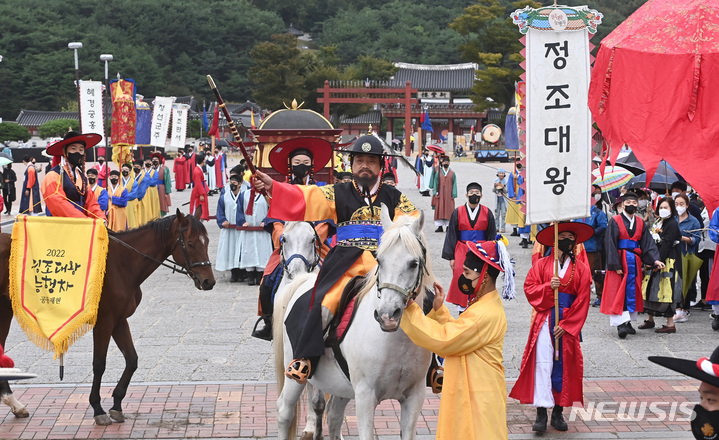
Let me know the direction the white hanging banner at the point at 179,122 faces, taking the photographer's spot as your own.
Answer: facing the viewer

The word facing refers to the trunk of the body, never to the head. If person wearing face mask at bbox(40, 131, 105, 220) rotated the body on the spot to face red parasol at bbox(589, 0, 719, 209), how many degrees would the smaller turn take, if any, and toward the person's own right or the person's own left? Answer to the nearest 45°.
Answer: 0° — they already face it

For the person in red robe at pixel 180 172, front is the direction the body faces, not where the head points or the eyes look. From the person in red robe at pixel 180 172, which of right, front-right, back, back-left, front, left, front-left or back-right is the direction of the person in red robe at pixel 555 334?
front

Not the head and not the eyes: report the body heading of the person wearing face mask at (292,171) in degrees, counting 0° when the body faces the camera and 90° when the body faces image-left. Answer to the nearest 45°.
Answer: approximately 0°

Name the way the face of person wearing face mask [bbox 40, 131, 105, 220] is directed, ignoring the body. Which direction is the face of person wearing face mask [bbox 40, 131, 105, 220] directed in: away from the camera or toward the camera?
toward the camera

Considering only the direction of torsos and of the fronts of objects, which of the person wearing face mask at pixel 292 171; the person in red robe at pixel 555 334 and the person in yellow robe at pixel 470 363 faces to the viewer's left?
the person in yellow robe

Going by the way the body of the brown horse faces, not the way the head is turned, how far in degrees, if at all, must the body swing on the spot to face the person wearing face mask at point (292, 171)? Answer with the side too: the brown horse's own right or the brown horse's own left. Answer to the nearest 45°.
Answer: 0° — it already faces them

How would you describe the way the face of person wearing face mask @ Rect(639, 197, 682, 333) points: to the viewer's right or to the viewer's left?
to the viewer's left

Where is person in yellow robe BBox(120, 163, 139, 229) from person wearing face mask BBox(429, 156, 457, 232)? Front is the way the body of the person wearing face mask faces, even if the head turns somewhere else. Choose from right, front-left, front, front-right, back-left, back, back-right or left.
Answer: right

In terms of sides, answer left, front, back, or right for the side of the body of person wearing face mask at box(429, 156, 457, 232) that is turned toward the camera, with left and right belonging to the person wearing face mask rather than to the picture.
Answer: front

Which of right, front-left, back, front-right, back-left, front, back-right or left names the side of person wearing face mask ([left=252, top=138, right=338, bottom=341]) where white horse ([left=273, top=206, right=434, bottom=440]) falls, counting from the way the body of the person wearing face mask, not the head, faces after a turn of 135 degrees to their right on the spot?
back-left

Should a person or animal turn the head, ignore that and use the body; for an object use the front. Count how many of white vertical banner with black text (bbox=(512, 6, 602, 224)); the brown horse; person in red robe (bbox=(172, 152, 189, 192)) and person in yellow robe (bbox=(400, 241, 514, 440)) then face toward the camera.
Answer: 2

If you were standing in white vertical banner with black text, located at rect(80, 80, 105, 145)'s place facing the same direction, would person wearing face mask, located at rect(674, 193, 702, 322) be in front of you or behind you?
in front

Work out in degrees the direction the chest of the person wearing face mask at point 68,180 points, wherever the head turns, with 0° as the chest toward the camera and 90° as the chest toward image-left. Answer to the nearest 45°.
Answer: approximately 315°

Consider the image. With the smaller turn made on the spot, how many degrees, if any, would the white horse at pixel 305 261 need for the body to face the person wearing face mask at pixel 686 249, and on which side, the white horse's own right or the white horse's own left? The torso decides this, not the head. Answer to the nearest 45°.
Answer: approximately 135° to the white horse's own left
